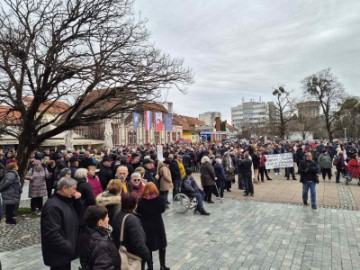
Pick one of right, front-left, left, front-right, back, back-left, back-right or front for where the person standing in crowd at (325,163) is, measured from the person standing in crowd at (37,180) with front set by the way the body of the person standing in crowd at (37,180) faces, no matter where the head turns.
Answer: left

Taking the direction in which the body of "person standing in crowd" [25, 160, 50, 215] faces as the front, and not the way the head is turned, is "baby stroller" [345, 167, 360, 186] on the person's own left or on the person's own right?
on the person's own left

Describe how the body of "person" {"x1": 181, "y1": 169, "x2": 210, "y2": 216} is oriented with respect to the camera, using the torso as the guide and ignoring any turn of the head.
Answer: to the viewer's right

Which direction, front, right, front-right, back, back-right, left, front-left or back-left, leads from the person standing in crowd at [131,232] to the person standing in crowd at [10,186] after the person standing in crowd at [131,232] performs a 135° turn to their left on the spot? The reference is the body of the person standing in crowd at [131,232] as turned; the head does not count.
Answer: front-right

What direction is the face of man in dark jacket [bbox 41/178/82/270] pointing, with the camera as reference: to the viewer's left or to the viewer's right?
to the viewer's right

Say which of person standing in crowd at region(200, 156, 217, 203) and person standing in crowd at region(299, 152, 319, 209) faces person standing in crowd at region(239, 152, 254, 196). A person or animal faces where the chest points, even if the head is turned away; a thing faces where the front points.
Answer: person standing in crowd at region(200, 156, 217, 203)
